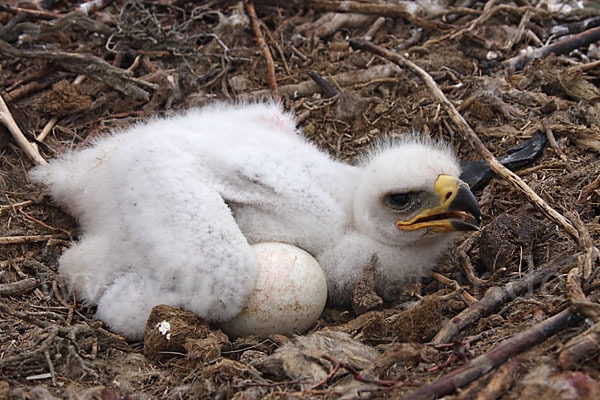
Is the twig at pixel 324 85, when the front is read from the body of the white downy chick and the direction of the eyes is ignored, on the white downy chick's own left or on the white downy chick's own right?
on the white downy chick's own left

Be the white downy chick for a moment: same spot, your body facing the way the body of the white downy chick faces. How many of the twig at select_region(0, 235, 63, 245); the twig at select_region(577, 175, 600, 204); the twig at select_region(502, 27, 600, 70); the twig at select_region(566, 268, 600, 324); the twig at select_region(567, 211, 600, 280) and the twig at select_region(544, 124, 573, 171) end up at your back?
1

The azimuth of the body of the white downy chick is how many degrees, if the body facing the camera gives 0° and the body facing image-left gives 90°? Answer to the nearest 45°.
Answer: approximately 270°

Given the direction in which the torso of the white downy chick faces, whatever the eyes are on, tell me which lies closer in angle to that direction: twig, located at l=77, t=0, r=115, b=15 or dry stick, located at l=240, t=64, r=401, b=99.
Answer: the dry stick

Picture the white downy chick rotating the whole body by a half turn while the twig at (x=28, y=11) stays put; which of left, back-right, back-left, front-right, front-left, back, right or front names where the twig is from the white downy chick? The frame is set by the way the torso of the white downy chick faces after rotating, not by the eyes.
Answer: front-right

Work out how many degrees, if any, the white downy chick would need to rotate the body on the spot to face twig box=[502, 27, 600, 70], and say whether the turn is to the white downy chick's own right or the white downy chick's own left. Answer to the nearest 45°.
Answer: approximately 45° to the white downy chick's own left

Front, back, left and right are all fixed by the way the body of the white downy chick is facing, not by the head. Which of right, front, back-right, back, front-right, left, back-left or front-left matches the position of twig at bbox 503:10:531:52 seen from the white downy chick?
front-left

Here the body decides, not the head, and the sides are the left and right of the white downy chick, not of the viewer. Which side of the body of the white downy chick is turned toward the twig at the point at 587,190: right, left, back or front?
front

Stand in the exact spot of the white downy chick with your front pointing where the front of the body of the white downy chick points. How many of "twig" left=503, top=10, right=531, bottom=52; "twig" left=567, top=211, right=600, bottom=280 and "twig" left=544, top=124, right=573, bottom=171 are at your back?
0

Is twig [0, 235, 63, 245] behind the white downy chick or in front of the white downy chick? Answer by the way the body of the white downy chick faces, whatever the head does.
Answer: behind

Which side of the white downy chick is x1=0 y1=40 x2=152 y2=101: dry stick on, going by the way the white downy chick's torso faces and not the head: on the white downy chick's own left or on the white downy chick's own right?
on the white downy chick's own left

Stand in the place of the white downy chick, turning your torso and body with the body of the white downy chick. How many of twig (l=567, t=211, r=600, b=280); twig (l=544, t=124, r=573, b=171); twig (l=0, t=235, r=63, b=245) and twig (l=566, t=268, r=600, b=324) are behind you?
1

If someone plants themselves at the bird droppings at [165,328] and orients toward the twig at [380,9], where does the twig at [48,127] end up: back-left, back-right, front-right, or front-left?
front-left

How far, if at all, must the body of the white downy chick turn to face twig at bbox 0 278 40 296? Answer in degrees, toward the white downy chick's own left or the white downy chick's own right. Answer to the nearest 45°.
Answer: approximately 180°
